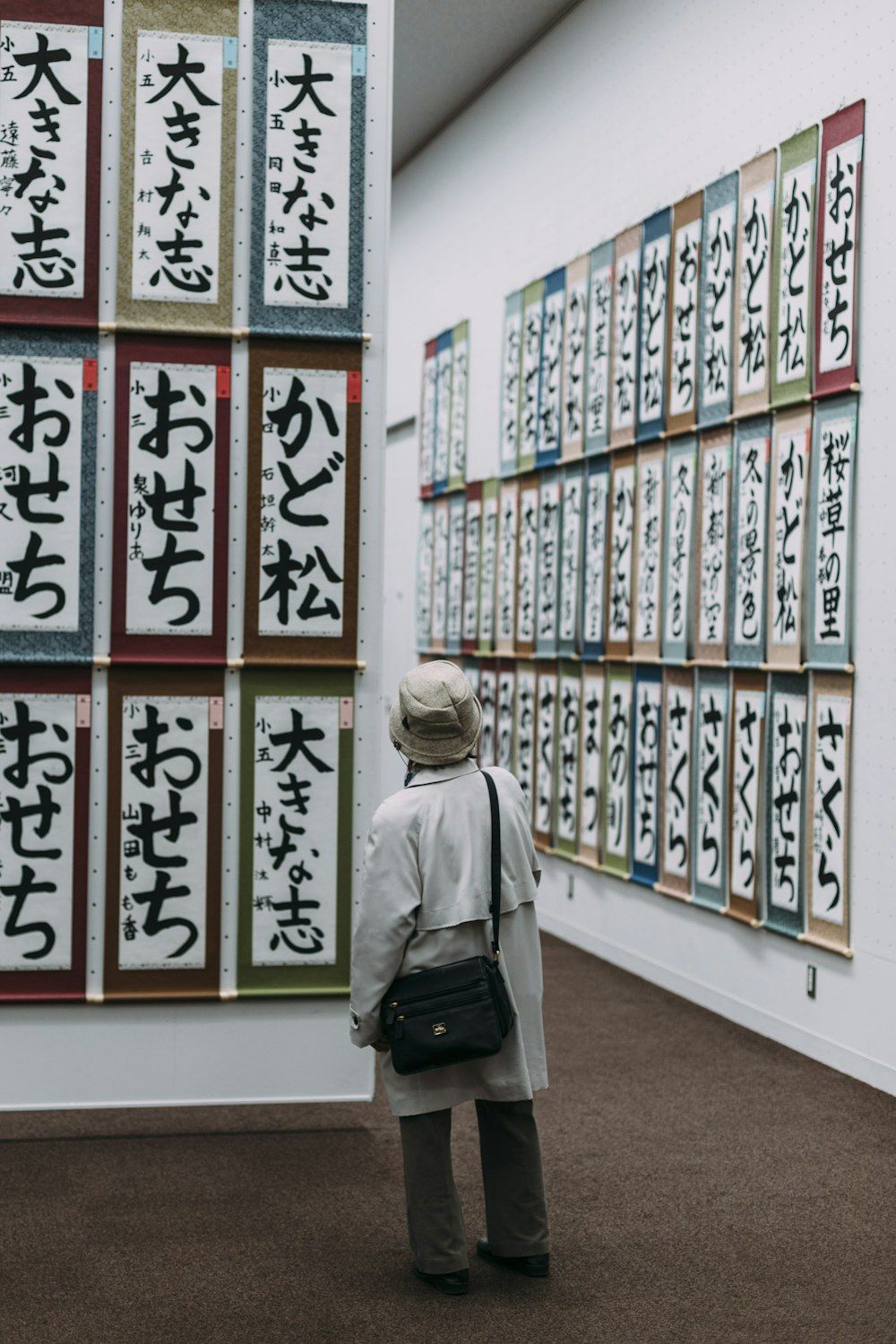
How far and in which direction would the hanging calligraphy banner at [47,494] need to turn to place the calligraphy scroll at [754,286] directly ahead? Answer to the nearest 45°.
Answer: approximately 90° to its left

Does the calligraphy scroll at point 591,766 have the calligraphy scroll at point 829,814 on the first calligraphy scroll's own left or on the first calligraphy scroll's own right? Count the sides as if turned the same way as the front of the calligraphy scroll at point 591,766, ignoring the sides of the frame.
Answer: on the first calligraphy scroll's own left

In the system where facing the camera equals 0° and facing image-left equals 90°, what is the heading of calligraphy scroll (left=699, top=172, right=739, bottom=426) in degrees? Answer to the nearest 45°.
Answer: approximately 45°

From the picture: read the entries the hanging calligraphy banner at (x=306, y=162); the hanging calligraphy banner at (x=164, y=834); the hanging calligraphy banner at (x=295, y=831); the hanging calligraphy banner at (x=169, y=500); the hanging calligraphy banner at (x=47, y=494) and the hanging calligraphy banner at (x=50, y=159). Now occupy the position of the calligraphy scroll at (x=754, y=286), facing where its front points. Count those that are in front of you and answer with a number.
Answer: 6

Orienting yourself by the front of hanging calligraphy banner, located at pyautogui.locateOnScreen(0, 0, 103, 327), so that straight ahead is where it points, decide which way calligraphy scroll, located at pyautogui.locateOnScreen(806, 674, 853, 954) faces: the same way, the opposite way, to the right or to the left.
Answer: to the right

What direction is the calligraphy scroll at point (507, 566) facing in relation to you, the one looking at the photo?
facing the viewer and to the left of the viewer
